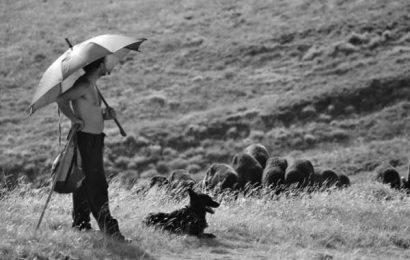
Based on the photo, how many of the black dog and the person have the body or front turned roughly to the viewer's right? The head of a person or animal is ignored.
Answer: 2

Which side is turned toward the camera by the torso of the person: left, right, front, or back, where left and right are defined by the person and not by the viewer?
right

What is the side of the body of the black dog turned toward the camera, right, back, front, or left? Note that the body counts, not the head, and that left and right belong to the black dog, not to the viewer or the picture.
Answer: right
